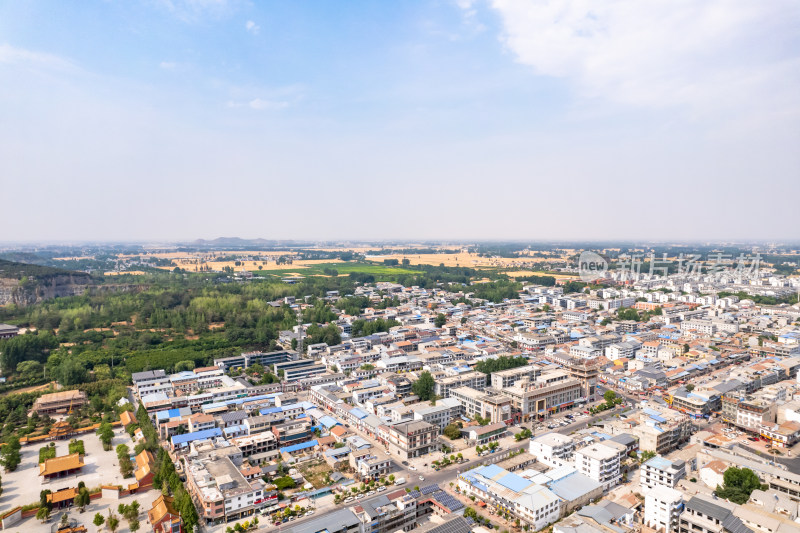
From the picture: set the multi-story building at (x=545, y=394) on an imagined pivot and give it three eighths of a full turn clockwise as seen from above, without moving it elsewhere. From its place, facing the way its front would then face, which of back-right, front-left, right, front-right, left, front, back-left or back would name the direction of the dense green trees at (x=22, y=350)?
front

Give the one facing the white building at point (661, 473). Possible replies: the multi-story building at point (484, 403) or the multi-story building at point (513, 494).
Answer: the multi-story building at point (484, 403)

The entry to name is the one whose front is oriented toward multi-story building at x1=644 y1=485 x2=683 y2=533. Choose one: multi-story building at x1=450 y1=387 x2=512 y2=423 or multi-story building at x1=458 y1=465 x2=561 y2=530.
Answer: multi-story building at x1=450 y1=387 x2=512 y2=423

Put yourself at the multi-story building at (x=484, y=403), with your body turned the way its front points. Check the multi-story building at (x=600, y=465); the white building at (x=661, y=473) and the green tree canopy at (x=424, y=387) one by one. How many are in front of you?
2

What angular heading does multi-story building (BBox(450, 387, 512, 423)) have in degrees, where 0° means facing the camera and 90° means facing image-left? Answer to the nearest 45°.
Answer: approximately 315°

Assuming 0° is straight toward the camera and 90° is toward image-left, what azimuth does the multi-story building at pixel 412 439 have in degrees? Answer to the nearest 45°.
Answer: approximately 315°

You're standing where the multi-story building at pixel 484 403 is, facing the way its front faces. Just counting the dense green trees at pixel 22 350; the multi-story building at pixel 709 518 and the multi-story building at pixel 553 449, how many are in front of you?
2

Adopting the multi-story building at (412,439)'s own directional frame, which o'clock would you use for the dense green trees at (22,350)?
The dense green trees is roughly at 5 o'clock from the multi-story building.

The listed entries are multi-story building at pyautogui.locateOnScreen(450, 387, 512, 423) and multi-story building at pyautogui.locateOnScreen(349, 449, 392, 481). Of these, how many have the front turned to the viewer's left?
0

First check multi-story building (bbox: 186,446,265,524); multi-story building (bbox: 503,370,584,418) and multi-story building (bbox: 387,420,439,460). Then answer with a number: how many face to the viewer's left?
0

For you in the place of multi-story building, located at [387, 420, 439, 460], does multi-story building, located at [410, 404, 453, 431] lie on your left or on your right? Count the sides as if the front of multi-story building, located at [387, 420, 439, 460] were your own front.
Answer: on your left

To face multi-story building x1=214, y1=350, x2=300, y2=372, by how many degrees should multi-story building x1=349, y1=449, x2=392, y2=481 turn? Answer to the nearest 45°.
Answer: approximately 180°

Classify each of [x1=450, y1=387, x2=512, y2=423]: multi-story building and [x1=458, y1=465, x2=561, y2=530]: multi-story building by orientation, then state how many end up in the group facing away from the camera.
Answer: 0

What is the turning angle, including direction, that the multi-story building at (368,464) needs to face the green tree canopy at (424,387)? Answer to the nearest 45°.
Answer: approximately 90° to its left

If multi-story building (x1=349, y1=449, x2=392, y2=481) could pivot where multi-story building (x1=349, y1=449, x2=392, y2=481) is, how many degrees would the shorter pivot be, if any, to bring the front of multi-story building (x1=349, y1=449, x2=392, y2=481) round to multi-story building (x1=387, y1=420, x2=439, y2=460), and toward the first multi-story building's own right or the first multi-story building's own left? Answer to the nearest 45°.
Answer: approximately 90° to the first multi-story building's own left

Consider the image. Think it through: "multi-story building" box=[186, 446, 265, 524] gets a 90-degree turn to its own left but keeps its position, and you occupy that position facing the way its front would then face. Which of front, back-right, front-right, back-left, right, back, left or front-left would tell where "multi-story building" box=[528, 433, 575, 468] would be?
front-right

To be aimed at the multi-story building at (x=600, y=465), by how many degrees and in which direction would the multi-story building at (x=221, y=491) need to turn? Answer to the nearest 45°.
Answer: approximately 45° to its left

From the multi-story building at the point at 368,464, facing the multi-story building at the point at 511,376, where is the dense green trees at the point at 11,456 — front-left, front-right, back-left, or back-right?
back-left

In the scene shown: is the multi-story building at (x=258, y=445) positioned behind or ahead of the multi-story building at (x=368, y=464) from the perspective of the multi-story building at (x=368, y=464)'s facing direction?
behind

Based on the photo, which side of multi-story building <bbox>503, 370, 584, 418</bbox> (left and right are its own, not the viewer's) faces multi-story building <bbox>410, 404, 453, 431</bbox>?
right

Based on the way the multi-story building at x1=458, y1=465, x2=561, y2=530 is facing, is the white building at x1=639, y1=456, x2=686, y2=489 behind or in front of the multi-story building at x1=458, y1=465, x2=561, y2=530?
behind
